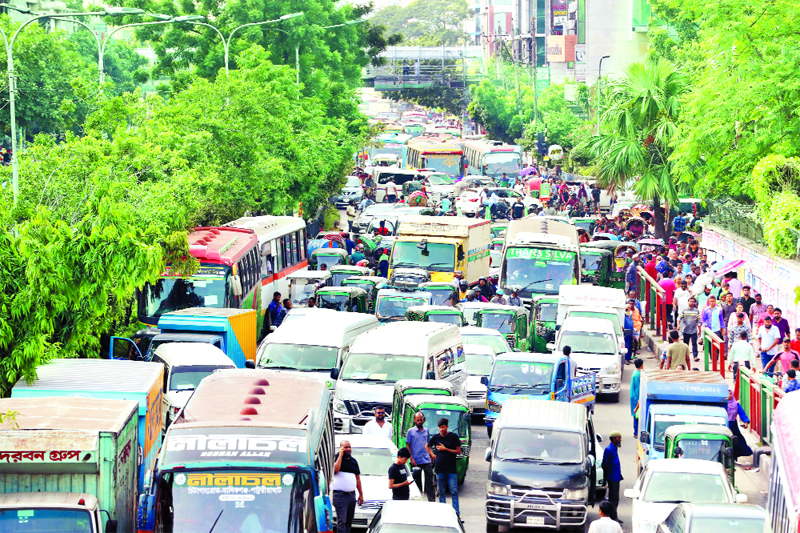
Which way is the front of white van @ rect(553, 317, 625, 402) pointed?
toward the camera

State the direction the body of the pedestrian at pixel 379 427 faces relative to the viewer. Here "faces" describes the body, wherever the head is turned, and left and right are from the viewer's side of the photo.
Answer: facing the viewer

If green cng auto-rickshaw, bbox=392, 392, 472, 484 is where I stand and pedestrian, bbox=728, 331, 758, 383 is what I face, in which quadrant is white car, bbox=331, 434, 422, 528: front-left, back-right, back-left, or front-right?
back-right

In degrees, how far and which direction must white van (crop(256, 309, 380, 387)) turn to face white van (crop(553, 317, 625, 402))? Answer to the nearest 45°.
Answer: approximately 135° to its left

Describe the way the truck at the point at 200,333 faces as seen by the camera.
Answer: facing the viewer and to the left of the viewer

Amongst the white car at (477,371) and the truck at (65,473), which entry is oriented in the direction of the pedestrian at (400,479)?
the white car

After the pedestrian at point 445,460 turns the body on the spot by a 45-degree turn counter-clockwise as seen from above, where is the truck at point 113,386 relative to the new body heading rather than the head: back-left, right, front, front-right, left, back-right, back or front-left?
back-right

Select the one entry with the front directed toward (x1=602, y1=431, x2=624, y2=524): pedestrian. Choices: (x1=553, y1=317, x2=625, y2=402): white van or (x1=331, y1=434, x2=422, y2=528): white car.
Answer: the white van

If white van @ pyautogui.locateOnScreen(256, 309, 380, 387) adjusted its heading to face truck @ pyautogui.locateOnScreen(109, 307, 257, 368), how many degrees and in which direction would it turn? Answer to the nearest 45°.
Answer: approximately 90° to its right

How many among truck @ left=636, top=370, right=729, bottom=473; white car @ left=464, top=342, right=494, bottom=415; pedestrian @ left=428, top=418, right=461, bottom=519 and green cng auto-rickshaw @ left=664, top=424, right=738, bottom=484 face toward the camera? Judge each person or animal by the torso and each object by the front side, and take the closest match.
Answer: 4

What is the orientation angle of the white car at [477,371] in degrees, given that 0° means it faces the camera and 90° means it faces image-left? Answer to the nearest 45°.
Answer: approximately 0°

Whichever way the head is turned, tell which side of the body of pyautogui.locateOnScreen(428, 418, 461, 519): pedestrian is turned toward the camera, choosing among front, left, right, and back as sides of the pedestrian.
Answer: front

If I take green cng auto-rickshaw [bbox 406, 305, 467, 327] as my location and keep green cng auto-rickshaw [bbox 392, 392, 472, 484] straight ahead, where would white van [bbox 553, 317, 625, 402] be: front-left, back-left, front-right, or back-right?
front-left

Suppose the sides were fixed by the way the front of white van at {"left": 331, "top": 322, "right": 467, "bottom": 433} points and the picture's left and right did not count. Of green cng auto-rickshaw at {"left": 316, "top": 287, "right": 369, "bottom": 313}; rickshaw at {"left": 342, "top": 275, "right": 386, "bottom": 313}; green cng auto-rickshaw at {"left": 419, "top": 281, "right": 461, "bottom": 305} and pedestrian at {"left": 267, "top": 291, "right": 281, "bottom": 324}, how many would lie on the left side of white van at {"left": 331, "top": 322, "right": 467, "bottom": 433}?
0

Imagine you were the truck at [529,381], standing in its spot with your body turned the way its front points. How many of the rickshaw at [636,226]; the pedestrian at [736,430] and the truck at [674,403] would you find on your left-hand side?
2

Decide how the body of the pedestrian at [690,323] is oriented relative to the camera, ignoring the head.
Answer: toward the camera

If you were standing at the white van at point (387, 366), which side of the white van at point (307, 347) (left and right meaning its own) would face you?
left

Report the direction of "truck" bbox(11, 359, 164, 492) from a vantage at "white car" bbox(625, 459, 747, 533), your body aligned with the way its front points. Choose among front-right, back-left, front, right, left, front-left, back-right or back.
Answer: right
